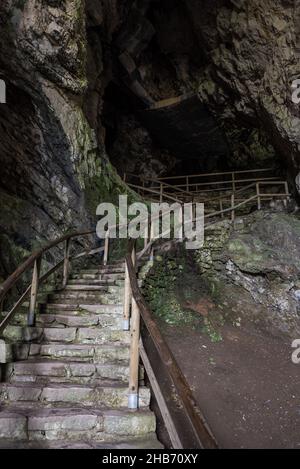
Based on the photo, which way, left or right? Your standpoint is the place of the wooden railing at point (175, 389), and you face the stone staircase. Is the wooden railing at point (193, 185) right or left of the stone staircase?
right

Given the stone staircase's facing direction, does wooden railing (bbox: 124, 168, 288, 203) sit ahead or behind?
behind

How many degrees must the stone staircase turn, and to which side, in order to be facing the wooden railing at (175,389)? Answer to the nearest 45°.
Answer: approximately 45° to its left

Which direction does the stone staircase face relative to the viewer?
toward the camera
